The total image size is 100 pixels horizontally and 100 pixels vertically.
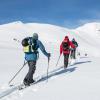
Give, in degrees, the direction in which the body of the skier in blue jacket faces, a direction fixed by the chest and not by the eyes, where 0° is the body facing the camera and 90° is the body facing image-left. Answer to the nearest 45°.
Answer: approximately 225°
